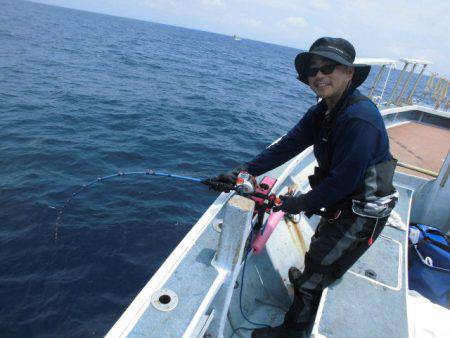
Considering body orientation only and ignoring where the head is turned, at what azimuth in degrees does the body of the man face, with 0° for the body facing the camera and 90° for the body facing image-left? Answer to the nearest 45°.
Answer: approximately 90°
